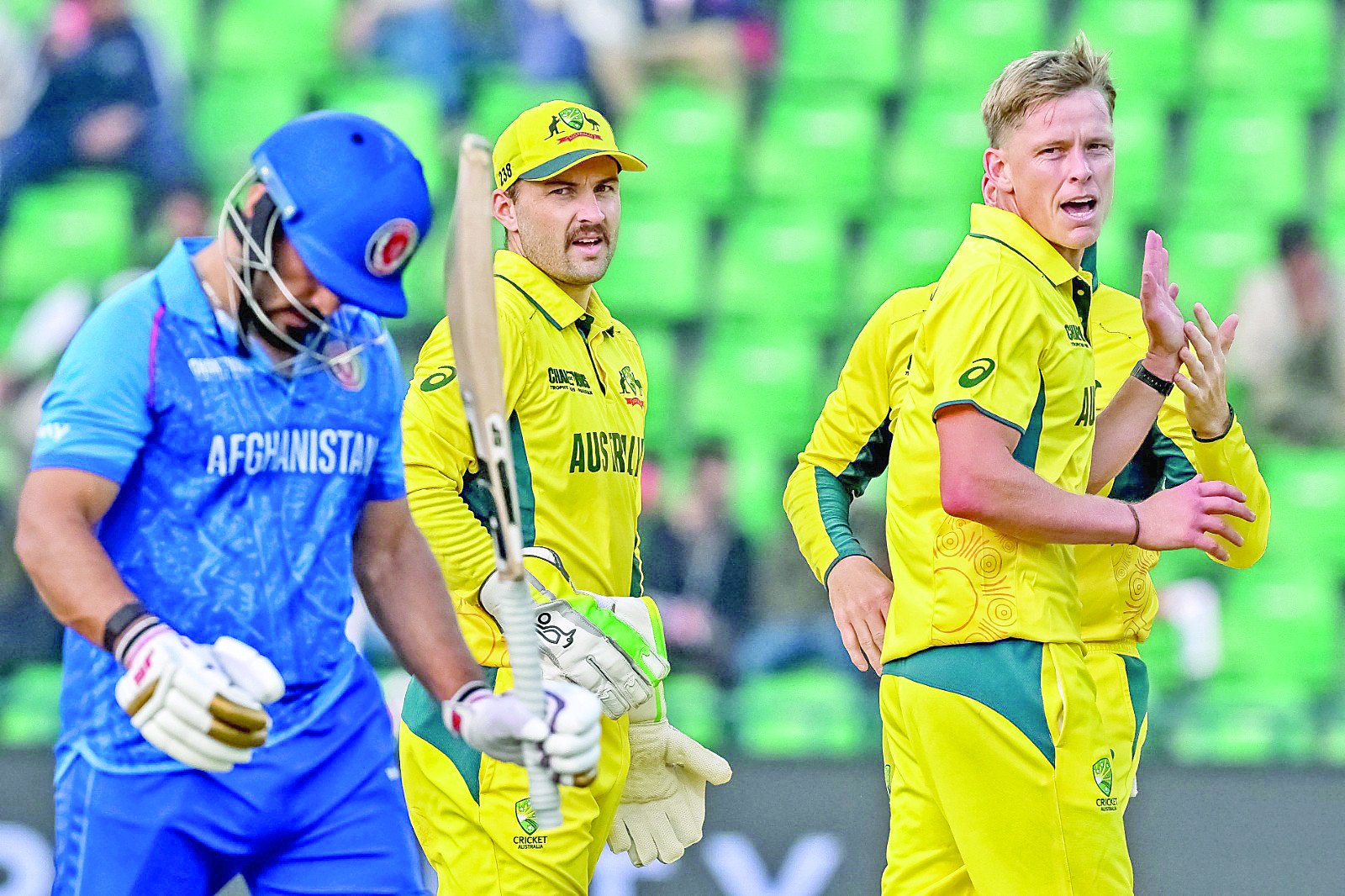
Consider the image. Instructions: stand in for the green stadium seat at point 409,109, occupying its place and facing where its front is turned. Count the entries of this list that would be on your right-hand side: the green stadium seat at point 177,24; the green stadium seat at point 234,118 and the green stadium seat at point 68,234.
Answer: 3

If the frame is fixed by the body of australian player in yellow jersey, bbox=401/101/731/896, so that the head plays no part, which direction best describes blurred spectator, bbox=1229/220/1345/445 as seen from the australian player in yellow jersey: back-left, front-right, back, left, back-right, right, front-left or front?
left

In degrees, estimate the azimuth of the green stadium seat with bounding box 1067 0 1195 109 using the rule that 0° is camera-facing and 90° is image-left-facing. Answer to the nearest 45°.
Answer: approximately 0°

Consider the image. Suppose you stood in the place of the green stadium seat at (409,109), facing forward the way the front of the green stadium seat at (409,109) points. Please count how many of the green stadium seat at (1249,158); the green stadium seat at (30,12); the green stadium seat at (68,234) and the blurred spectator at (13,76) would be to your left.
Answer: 1

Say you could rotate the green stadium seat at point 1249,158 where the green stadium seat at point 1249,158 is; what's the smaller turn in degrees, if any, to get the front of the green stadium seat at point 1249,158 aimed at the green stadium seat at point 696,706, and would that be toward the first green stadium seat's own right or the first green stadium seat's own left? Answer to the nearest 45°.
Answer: approximately 45° to the first green stadium seat's own right

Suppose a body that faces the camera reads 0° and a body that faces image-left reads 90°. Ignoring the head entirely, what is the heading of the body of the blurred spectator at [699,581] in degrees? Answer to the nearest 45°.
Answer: approximately 0°

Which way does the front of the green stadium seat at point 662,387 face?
toward the camera

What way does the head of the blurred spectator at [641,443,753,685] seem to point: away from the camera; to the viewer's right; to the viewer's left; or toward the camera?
toward the camera

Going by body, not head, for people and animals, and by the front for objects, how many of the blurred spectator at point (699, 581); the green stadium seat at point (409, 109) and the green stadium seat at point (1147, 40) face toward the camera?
3
